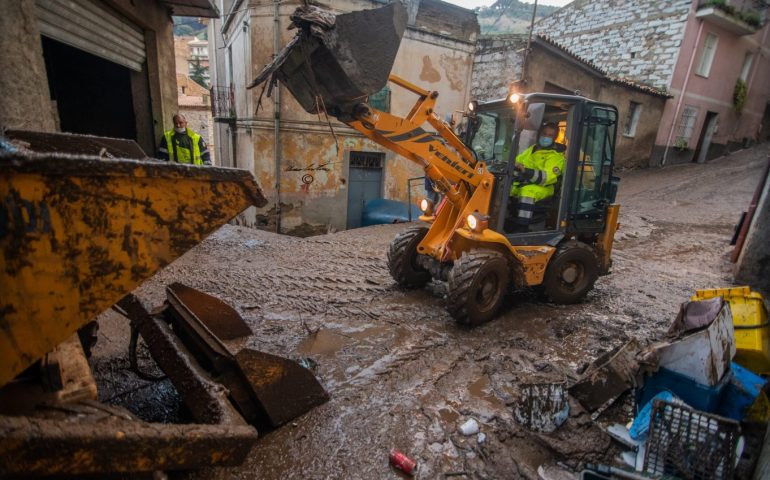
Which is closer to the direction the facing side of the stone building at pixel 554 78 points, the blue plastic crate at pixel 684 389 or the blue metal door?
the blue plastic crate

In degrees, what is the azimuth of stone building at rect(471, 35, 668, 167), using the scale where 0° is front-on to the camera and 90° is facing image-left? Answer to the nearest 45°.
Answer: approximately 315°

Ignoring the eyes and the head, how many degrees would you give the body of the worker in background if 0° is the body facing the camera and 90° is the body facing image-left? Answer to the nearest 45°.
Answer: approximately 0°

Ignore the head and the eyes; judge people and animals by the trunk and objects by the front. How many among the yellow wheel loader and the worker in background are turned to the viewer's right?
0

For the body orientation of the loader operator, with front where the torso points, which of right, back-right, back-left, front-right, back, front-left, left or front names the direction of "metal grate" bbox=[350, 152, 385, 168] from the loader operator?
right

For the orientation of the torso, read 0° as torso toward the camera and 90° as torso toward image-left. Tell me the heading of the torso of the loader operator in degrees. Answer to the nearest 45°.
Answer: approximately 45°

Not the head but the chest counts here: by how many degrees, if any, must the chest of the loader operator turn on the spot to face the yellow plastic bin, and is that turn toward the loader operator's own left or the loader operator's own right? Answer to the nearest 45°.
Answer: approximately 90° to the loader operator's own left

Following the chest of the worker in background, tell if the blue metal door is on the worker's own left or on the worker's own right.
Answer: on the worker's own left

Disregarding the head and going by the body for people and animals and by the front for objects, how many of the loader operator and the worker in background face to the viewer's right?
0

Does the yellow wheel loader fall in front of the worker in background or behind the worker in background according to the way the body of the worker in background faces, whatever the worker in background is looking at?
in front

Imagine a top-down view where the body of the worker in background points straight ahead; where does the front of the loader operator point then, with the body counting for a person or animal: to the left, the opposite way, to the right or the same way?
to the right

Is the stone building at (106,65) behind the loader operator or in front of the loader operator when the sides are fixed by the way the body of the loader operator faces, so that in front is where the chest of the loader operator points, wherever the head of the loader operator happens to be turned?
in front

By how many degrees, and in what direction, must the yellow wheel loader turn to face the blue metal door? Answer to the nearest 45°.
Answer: approximately 135° to its right
